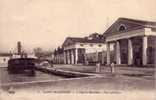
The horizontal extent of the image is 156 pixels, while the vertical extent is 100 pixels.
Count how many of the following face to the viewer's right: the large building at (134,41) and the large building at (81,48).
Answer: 0

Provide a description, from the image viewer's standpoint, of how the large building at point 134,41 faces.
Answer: facing the viewer and to the left of the viewer

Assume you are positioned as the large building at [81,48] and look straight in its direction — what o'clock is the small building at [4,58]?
the small building at [4,58] is roughly at 1 o'clock from the large building at [81,48].
